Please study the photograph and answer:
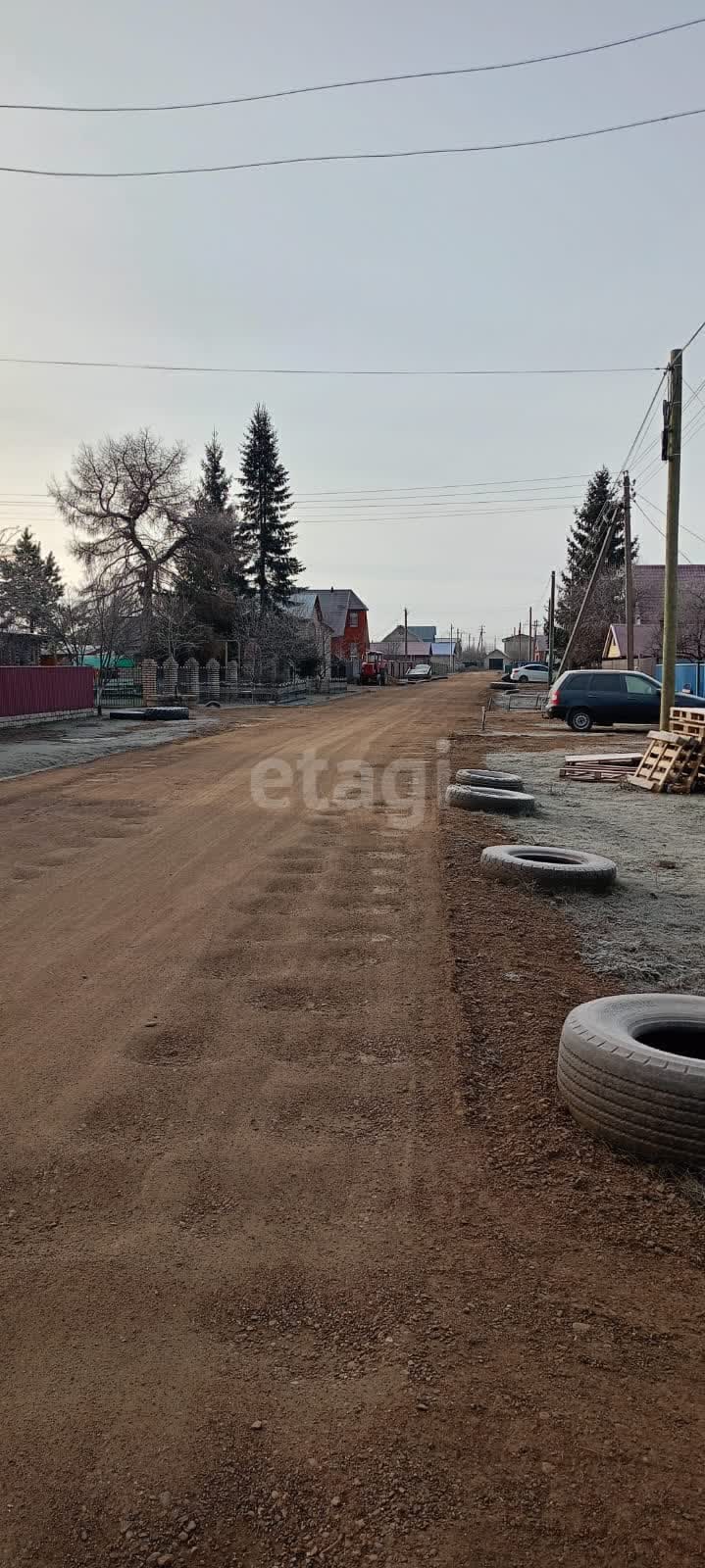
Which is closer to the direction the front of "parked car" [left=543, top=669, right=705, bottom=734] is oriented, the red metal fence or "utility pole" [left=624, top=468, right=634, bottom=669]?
the utility pole

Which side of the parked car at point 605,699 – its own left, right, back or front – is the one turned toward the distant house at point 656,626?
left

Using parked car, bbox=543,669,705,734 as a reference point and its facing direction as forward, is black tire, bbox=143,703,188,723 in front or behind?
behind

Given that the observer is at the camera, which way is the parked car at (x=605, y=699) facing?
facing to the right of the viewer

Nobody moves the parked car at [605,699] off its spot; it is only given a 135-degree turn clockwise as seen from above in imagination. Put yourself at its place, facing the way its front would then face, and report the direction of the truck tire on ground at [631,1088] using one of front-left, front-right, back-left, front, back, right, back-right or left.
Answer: front-left

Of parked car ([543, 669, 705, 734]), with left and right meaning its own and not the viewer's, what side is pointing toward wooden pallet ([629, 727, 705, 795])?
right

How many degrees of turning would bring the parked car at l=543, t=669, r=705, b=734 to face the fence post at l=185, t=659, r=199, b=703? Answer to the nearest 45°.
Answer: approximately 135° to its left

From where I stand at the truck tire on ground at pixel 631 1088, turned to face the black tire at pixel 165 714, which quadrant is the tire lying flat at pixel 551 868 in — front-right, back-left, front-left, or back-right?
front-right

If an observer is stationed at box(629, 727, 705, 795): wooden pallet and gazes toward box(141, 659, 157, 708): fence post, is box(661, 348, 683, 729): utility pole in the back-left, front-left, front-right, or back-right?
front-right

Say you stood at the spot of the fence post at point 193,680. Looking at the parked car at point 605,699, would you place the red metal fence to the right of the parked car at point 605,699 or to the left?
right
